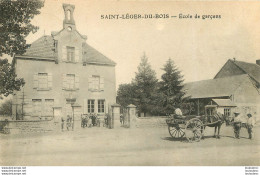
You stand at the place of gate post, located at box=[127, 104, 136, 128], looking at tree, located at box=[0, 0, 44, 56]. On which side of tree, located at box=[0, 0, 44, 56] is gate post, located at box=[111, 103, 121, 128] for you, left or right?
right
